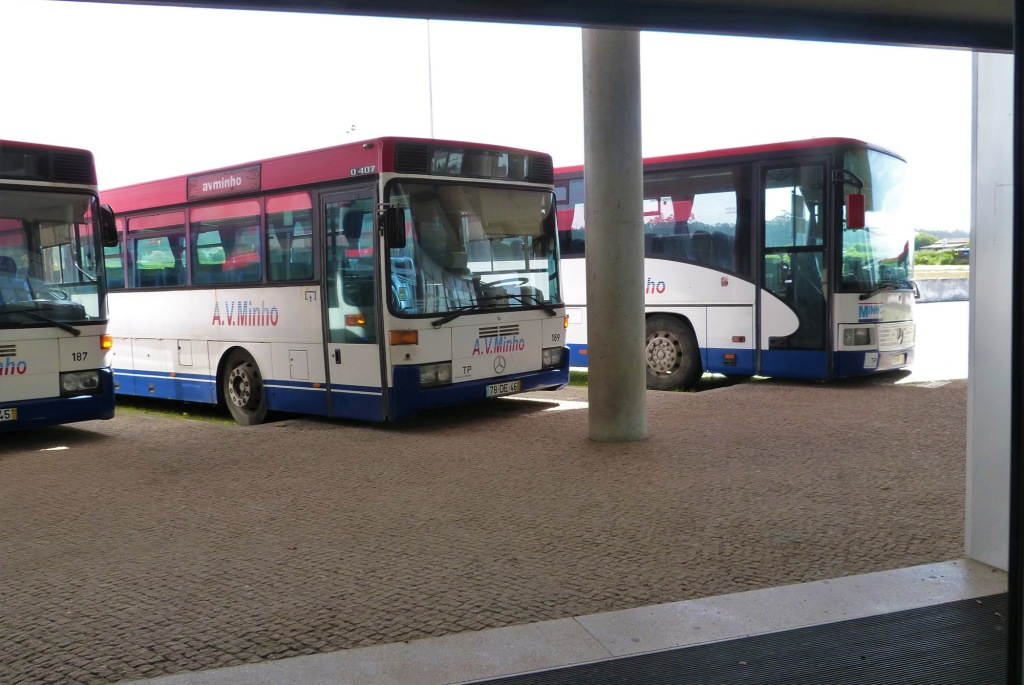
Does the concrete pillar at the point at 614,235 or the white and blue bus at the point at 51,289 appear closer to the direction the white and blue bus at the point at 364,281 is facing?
the concrete pillar

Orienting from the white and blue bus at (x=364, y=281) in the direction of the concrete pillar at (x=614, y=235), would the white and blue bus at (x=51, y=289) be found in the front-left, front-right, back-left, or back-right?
back-right

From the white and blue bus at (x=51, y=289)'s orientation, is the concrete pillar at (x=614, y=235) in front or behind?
in front

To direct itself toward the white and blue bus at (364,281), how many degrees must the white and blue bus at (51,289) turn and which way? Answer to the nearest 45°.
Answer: approximately 45° to its left

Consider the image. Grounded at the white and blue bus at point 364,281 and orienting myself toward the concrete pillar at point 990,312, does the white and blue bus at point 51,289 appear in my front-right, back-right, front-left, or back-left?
back-right

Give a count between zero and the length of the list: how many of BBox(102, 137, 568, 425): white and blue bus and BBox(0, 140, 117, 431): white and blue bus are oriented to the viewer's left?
0

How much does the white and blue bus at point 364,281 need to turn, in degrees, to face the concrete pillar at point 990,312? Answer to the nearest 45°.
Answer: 0° — it already faces it

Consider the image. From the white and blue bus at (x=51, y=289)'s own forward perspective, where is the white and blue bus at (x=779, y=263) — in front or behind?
in front

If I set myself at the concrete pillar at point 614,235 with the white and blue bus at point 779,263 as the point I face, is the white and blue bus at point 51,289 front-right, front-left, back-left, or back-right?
back-left

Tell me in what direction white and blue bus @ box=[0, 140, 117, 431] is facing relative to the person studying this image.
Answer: facing the viewer and to the right of the viewer

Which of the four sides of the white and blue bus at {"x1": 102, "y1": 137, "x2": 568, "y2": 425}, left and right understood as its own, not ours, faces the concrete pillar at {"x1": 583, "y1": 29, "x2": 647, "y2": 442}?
front
